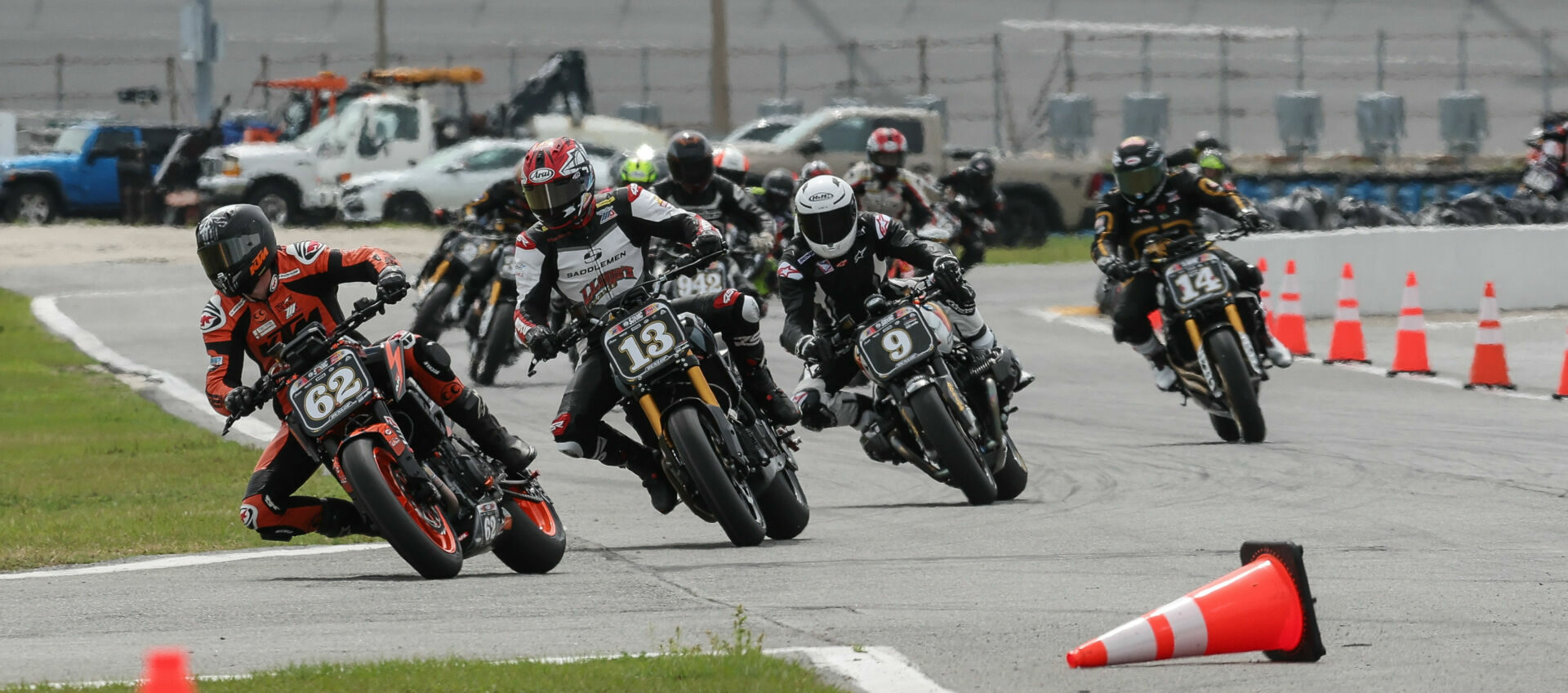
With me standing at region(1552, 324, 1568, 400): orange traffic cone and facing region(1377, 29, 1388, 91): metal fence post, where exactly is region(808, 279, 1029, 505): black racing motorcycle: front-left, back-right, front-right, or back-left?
back-left

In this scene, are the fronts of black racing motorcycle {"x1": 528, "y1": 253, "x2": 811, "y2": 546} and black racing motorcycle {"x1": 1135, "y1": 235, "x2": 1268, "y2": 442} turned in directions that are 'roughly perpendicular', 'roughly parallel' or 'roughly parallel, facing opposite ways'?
roughly parallel

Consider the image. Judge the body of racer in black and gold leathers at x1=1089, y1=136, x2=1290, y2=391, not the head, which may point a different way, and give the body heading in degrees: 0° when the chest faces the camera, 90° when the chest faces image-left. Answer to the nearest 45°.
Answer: approximately 0°

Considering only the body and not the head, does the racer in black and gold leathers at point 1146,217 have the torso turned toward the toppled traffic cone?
yes

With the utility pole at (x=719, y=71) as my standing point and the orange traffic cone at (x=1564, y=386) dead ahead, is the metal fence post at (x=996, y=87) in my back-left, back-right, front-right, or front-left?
front-left

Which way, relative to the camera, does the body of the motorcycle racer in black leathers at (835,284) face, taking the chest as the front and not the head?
toward the camera

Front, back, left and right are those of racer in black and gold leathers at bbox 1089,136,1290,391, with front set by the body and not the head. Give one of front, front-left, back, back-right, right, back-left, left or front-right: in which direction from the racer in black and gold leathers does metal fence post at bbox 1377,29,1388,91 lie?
back

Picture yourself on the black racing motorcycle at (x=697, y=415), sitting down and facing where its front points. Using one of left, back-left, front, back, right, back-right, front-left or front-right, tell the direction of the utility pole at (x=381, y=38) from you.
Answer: back

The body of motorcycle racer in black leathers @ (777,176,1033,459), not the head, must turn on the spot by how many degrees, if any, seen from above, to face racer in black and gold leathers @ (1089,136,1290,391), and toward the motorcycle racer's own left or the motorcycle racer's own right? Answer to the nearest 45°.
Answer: approximately 135° to the motorcycle racer's own left

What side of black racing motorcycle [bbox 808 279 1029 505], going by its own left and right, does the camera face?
front

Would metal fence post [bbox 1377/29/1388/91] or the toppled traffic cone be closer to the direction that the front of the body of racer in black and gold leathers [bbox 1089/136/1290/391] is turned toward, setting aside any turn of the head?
the toppled traffic cone

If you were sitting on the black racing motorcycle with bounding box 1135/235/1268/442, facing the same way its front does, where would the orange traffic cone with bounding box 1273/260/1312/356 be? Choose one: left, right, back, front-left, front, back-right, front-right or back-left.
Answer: back

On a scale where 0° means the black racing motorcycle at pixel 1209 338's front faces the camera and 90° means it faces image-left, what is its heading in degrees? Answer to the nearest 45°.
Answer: approximately 0°

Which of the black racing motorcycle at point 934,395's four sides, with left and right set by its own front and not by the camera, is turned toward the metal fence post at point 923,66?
back
